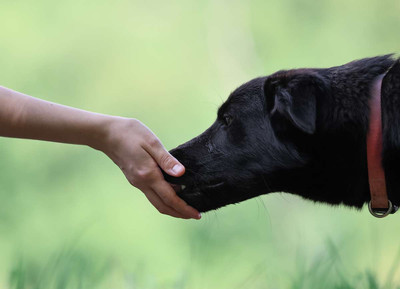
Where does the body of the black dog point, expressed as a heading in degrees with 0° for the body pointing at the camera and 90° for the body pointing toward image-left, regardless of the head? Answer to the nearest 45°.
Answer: approximately 90°
